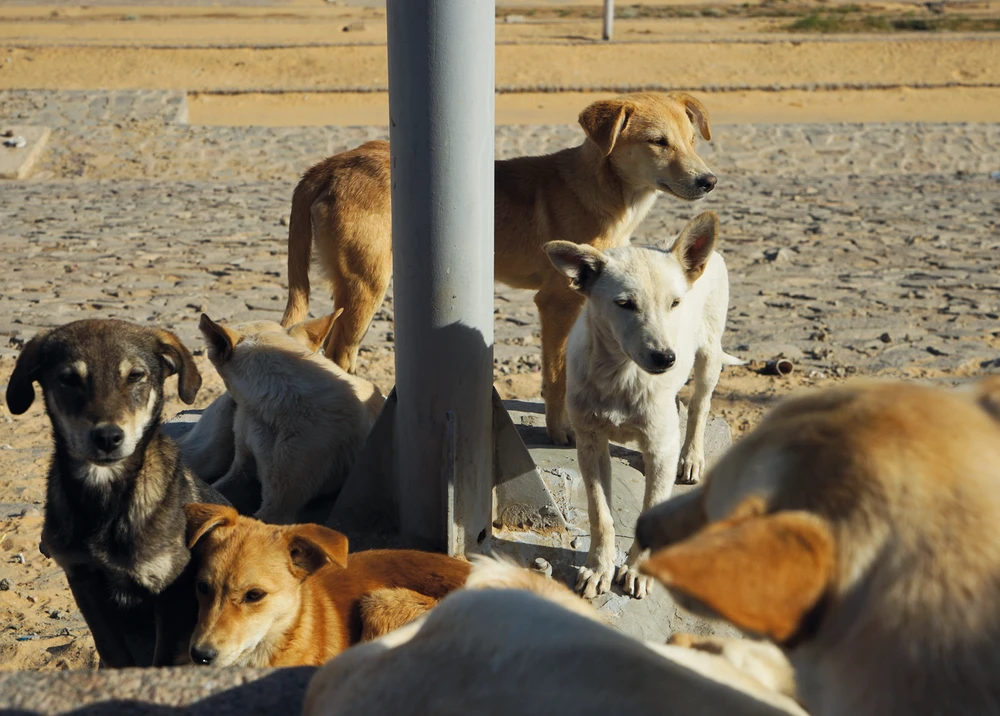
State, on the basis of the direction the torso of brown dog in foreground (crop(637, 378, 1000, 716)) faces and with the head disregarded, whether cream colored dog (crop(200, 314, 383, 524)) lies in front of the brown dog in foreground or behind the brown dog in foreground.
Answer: in front

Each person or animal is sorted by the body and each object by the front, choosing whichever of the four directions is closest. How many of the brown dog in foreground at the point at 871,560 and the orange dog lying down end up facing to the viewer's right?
0

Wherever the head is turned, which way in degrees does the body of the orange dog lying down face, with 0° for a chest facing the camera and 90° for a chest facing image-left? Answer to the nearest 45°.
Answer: approximately 45°

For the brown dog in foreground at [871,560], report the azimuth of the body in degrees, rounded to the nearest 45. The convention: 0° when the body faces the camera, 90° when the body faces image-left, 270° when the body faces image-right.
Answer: approximately 135°

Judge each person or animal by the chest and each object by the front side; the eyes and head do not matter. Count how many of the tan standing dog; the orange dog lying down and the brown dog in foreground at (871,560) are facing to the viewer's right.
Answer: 1

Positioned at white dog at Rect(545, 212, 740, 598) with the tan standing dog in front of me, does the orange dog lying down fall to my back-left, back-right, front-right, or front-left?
back-left

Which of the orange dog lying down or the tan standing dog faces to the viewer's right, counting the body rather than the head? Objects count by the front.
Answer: the tan standing dog

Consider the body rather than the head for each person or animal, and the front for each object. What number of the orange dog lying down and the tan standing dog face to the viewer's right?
1

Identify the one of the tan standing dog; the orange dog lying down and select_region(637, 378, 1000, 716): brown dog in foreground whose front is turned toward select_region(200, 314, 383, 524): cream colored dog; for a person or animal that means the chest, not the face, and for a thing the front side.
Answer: the brown dog in foreground

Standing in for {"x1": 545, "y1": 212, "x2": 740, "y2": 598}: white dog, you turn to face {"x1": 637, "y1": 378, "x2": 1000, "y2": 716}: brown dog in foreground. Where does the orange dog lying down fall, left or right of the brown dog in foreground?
right

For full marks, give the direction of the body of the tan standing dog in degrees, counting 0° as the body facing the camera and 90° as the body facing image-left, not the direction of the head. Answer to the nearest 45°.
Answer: approximately 270°

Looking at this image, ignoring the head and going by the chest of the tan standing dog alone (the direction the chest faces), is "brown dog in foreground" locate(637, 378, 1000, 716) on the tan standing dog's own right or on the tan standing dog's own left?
on the tan standing dog's own right

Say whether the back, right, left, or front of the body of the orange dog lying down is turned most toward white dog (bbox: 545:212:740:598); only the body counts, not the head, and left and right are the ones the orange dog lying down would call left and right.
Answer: back
